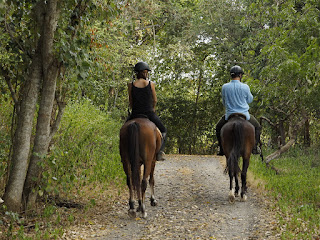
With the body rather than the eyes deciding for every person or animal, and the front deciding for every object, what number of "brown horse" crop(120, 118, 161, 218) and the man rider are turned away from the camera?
2

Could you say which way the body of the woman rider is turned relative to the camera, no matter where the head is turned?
away from the camera

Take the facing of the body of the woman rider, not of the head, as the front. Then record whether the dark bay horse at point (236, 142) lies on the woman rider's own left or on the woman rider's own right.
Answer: on the woman rider's own right

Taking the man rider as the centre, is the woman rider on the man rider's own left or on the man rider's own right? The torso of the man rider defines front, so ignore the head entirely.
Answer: on the man rider's own left

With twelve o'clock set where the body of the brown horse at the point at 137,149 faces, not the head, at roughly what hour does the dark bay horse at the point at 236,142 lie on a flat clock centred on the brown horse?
The dark bay horse is roughly at 2 o'clock from the brown horse.

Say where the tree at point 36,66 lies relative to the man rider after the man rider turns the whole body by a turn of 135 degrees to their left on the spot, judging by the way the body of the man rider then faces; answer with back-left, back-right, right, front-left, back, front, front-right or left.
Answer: front

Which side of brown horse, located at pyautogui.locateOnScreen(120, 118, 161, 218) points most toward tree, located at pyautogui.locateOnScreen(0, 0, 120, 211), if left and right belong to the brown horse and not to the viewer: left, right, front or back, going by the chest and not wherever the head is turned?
left

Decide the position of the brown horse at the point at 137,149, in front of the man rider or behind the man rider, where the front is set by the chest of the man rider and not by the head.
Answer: behind

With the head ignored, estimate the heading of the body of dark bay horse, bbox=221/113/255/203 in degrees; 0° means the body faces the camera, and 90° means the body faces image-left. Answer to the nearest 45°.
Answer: approximately 180°

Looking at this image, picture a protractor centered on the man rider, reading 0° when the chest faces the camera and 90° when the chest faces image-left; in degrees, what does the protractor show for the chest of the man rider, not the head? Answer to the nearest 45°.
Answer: approximately 180°

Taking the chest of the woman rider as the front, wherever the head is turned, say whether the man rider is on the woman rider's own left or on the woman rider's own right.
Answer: on the woman rider's own right

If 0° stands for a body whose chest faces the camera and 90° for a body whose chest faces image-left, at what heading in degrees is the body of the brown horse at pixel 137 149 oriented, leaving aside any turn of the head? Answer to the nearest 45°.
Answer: approximately 180°

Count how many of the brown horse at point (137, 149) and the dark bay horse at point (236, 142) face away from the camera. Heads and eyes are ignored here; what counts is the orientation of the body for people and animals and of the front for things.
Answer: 2
